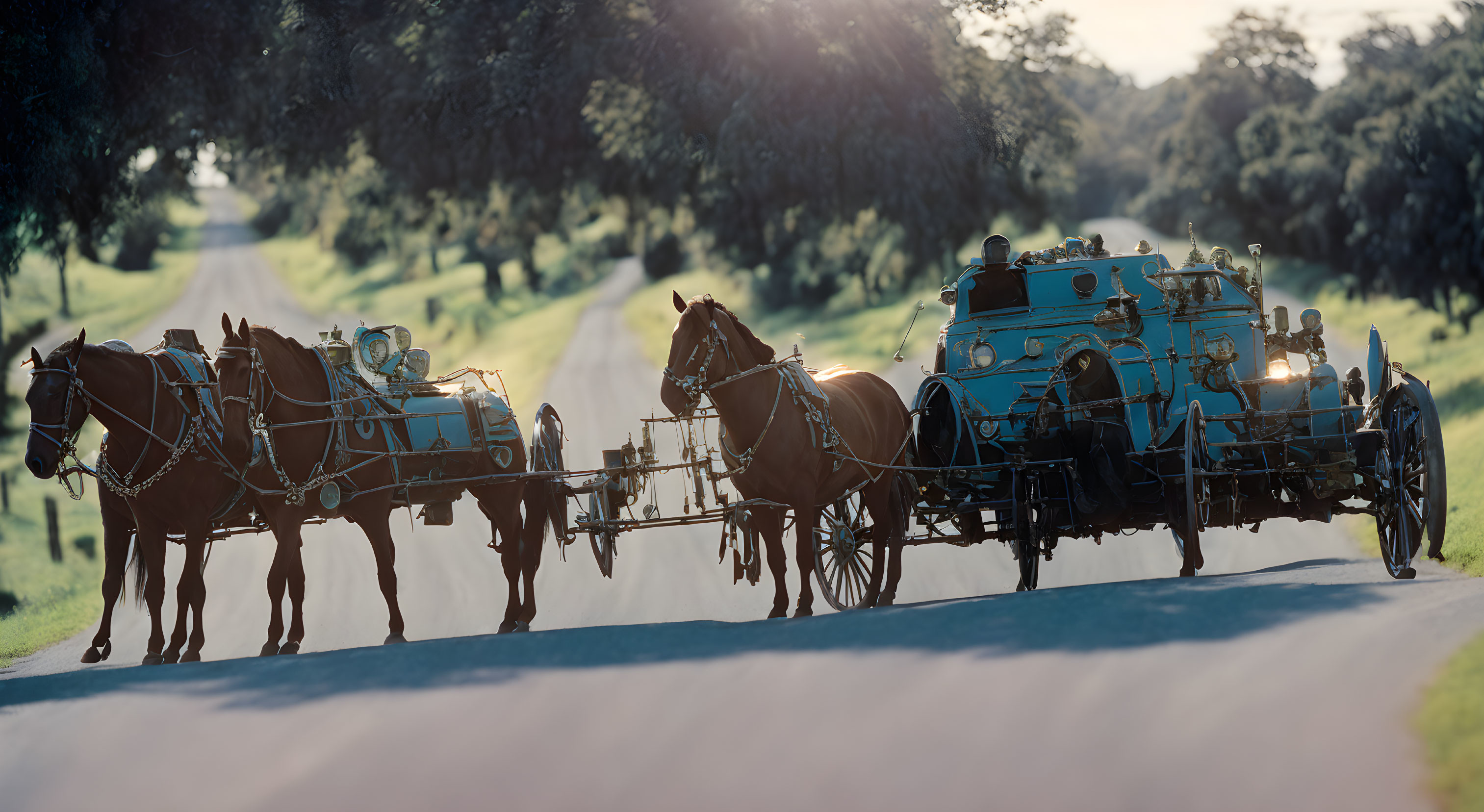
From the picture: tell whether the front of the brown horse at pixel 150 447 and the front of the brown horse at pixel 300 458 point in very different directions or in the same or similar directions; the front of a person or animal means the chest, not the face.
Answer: same or similar directions

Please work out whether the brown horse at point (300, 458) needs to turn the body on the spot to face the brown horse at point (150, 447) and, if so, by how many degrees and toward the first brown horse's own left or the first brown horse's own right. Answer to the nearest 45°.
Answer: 0° — it already faces it

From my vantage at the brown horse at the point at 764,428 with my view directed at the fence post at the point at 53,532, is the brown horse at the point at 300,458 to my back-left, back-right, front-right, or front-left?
front-left

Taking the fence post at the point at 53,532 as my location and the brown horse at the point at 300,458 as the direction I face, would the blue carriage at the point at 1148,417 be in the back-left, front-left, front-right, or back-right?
front-left

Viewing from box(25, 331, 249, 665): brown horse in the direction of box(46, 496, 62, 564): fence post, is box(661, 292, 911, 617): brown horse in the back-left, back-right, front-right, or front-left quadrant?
back-right

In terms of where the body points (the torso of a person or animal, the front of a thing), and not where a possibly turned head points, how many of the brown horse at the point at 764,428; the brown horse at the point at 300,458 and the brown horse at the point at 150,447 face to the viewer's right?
0

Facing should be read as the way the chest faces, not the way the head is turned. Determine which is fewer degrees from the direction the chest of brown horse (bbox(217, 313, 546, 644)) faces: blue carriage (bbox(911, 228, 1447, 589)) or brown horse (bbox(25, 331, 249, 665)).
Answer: the brown horse

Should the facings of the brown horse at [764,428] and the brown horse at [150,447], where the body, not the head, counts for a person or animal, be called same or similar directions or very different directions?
same or similar directions

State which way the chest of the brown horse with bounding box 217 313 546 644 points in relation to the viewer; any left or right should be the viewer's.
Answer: facing the viewer and to the left of the viewer

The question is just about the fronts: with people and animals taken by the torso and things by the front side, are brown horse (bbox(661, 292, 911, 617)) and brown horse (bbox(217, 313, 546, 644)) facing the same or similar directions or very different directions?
same or similar directions

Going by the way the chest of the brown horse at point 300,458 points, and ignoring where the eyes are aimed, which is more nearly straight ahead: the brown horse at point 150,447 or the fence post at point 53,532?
the brown horse

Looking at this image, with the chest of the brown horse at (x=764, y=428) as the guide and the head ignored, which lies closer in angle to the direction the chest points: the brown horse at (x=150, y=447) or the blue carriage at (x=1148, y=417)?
the brown horse
